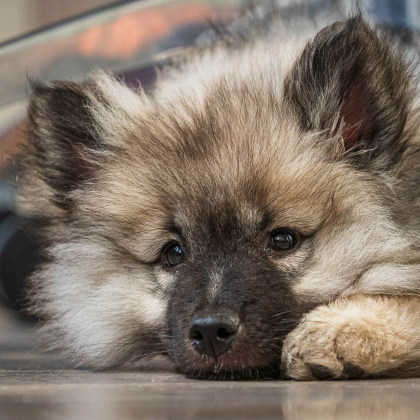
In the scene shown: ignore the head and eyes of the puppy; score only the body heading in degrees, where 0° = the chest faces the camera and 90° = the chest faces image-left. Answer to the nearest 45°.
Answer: approximately 0°
